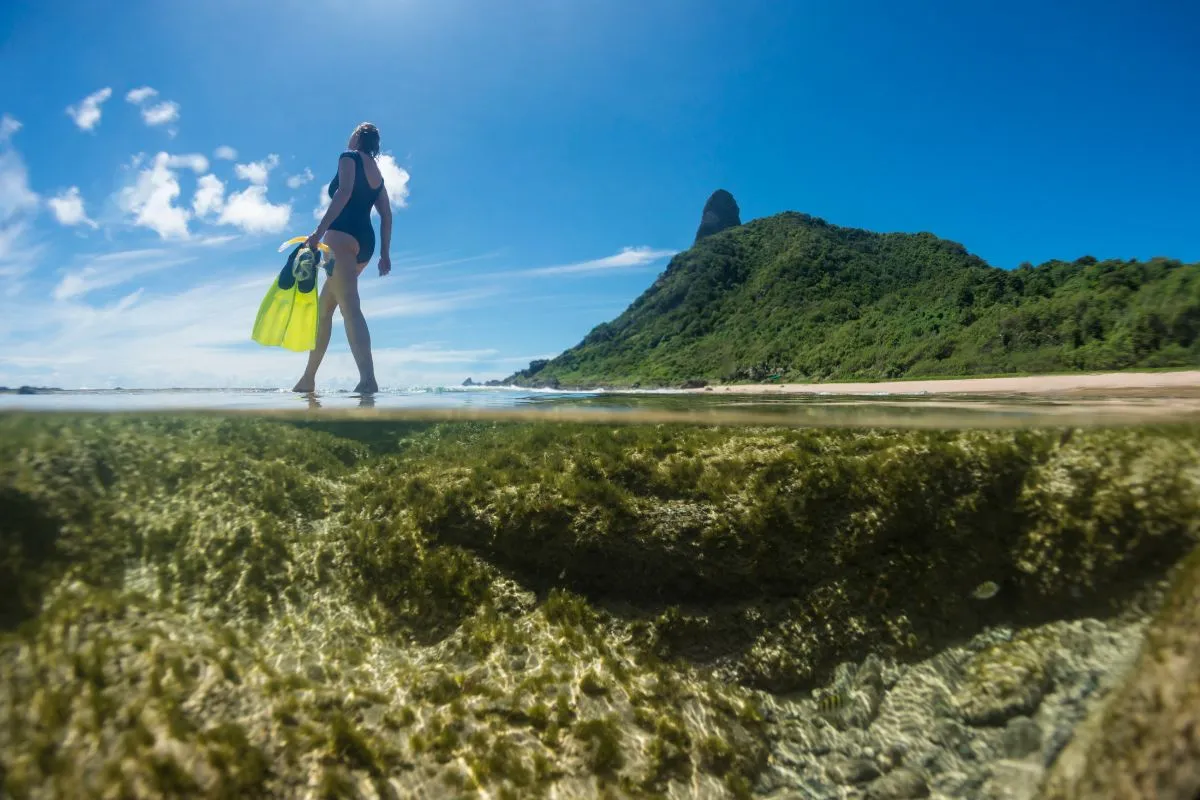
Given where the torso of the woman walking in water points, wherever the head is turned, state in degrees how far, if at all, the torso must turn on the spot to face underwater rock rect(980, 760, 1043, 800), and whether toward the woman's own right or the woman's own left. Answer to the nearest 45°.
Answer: approximately 180°

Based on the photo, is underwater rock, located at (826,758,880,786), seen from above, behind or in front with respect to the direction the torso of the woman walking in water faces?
behind

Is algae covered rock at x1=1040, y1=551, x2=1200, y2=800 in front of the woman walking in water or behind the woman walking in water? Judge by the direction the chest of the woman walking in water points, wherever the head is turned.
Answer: behind

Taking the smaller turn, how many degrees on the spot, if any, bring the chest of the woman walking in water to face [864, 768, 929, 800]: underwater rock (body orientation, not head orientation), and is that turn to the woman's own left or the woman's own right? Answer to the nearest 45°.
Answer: approximately 180°

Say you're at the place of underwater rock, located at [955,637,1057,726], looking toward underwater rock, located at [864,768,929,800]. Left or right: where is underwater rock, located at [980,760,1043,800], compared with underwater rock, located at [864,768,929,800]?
left

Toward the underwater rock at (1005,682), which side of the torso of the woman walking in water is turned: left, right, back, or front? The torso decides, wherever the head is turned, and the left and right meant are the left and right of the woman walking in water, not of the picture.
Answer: back

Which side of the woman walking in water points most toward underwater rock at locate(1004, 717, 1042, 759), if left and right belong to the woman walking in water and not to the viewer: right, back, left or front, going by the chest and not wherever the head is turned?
back

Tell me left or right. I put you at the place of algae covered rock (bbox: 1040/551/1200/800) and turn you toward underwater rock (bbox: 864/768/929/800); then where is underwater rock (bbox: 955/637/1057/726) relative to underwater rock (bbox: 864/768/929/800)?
right

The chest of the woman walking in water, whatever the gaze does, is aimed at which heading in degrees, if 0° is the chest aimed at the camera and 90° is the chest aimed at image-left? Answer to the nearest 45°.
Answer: approximately 135°
